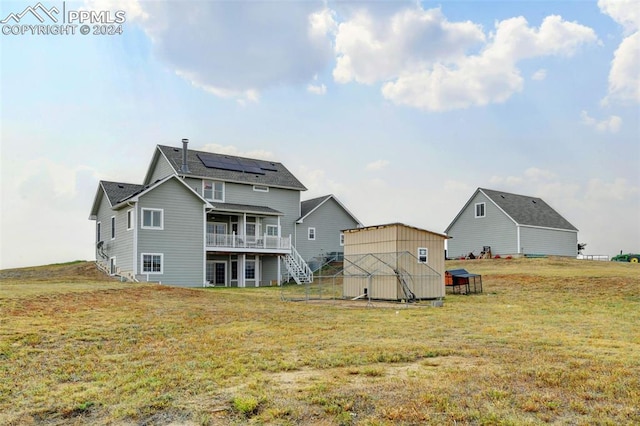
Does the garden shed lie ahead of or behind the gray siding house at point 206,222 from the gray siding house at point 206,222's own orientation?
behind

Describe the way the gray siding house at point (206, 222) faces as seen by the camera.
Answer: facing away from the viewer and to the left of the viewer

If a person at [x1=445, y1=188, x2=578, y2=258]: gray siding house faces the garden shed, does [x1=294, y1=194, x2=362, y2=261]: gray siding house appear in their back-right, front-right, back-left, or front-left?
front-right
